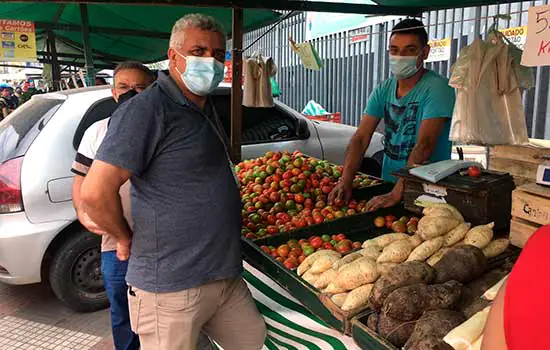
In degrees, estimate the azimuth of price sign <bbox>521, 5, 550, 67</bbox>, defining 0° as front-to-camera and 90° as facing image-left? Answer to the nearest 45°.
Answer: approximately 0°

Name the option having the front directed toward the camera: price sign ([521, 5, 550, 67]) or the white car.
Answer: the price sign

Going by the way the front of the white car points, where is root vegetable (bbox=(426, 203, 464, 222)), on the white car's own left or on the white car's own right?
on the white car's own right

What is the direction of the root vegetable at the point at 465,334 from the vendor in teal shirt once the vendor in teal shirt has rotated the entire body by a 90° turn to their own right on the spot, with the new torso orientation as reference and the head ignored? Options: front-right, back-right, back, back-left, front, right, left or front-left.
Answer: back-left

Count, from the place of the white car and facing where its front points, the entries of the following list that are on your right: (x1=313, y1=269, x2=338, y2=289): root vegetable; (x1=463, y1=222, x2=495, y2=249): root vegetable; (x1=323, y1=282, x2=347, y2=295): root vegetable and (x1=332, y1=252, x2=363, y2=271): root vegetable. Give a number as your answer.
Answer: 4

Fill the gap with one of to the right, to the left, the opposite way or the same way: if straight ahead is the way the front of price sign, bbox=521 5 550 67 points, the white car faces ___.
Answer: to the left

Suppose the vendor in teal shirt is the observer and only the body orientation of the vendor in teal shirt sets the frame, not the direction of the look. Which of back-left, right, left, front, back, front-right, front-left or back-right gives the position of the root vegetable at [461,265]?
front-left

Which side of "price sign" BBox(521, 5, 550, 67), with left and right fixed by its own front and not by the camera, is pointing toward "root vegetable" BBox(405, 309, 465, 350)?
front

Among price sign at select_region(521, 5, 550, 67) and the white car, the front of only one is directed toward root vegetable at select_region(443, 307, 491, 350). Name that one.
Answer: the price sign

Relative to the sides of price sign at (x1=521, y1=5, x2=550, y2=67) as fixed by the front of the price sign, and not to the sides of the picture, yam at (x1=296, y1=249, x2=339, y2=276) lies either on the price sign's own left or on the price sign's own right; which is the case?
on the price sign's own right

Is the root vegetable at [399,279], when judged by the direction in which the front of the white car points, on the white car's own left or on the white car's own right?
on the white car's own right

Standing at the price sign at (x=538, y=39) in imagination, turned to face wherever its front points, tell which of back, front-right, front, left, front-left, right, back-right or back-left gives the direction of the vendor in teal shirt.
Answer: back-right

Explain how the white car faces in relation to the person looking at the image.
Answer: facing away from the viewer and to the right of the viewer

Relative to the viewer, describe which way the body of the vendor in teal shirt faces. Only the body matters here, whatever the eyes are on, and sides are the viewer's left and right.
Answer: facing the viewer and to the left of the viewer

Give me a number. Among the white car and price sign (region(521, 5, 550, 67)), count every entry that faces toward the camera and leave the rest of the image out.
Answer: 1

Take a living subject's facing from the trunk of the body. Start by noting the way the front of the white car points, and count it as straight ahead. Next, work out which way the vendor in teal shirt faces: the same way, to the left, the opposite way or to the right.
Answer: the opposite way

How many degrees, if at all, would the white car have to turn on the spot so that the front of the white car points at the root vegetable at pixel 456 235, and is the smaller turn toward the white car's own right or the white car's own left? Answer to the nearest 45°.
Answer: approximately 90° to the white car's own right

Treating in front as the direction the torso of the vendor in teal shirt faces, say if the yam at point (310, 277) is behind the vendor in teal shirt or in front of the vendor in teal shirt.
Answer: in front

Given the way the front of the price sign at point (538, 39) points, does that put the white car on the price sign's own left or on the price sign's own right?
on the price sign's own right
